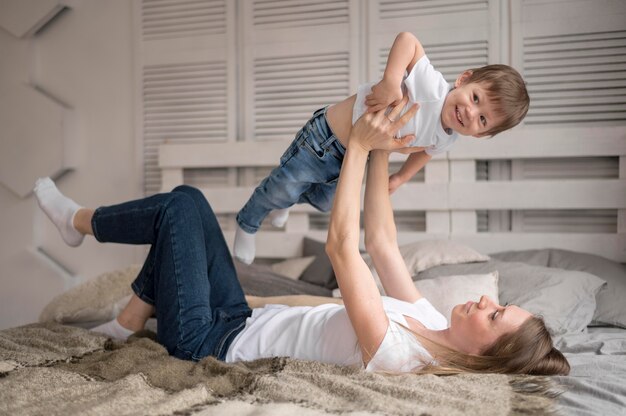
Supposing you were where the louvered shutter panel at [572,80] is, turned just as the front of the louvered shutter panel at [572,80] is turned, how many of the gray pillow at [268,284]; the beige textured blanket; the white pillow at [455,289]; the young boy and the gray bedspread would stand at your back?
0

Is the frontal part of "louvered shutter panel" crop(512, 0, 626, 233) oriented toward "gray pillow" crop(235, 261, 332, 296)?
no

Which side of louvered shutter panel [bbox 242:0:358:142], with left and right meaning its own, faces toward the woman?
front

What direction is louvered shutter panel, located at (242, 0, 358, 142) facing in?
toward the camera

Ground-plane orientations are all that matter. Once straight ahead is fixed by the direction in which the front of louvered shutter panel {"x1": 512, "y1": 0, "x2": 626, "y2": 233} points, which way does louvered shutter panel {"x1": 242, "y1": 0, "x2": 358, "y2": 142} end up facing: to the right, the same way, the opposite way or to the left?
the same way

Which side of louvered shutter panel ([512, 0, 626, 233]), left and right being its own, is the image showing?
front

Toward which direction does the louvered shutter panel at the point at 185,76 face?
toward the camera

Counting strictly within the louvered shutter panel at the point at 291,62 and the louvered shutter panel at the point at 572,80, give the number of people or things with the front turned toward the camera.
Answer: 2

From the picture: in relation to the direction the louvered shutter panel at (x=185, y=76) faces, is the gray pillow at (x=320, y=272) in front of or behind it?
in front

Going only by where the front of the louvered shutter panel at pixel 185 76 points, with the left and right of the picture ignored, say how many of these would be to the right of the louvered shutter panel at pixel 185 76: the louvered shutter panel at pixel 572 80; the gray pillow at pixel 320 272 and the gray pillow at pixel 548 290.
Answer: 0

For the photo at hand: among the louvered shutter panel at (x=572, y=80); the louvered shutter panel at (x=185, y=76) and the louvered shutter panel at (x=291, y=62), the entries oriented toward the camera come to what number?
3

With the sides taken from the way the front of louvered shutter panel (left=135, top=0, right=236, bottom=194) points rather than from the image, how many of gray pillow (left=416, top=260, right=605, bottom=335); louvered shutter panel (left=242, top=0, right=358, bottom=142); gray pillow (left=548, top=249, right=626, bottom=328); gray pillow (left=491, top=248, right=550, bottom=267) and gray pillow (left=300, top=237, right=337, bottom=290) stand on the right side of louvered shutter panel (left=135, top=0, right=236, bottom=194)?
0

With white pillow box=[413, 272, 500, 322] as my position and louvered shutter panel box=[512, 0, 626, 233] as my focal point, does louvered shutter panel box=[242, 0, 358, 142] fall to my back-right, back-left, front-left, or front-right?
front-left

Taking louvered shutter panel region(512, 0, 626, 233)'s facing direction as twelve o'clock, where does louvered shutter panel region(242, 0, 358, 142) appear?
louvered shutter panel region(242, 0, 358, 142) is roughly at 3 o'clock from louvered shutter panel region(512, 0, 626, 233).

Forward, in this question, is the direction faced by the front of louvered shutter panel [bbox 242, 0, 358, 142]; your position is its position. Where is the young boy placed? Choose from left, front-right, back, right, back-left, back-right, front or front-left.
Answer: front
